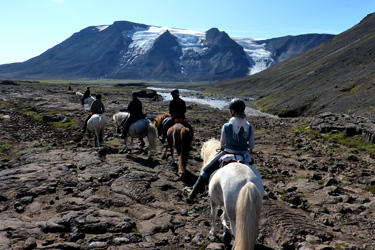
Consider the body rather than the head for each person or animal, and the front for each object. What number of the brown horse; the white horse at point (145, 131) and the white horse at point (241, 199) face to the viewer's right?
0

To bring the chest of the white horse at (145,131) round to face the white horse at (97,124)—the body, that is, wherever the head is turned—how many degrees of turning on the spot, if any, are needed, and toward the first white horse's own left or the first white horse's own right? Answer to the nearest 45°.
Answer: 0° — it already faces it

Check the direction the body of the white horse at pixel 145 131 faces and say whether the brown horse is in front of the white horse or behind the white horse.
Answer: behind

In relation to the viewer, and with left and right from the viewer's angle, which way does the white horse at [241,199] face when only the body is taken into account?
facing away from the viewer and to the left of the viewer

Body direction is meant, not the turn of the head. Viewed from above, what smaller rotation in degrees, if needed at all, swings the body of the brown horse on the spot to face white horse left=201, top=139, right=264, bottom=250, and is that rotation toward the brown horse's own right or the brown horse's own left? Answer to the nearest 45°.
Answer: approximately 135° to the brown horse's own left

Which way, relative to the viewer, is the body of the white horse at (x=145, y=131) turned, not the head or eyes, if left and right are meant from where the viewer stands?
facing away from the viewer and to the left of the viewer

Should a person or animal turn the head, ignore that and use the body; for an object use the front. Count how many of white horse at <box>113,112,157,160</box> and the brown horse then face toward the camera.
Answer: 0

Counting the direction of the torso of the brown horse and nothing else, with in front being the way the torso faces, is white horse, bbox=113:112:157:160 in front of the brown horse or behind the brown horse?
in front

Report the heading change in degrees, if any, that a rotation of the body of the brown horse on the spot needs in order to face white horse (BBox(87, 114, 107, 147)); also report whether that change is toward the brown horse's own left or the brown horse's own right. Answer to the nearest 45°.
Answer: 0° — it already faces it

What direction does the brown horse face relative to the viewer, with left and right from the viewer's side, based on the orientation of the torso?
facing away from the viewer and to the left of the viewer
